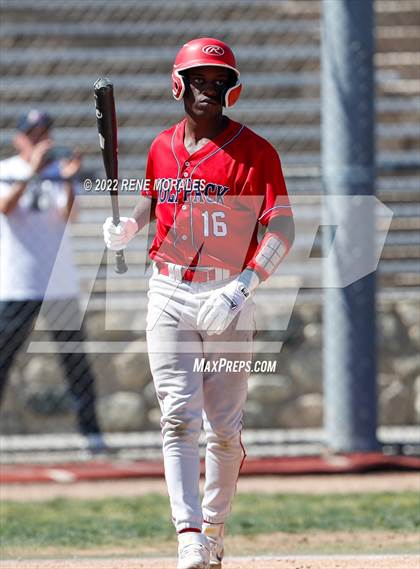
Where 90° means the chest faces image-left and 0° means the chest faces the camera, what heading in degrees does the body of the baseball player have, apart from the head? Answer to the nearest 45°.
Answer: approximately 45°

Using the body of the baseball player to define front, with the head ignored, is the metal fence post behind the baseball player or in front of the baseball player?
behind
